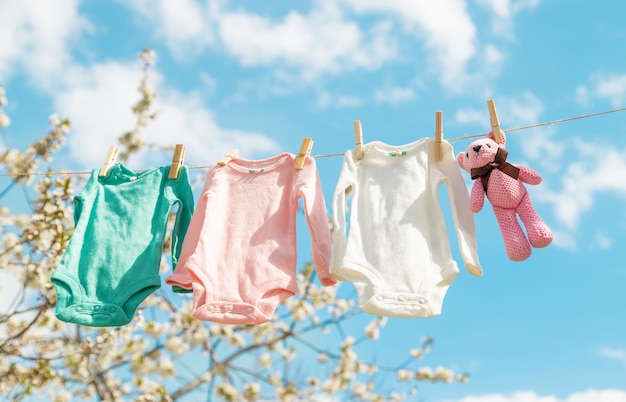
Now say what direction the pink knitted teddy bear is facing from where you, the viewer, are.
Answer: facing the viewer

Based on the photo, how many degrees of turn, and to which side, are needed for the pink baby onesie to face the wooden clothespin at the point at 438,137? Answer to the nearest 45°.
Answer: approximately 45° to its left

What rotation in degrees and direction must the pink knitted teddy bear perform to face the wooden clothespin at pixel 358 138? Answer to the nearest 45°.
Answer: approximately 90° to its right

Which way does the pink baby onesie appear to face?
toward the camera

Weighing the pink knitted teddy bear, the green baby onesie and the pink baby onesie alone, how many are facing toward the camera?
3

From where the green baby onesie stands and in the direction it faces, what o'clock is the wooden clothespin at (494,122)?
The wooden clothespin is roughly at 10 o'clock from the green baby onesie.

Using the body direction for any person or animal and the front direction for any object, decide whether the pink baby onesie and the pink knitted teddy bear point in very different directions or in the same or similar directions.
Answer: same or similar directions

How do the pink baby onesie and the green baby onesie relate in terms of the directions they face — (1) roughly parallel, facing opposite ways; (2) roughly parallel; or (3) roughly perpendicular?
roughly parallel

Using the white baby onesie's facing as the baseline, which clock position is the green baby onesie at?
The green baby onesie is roughly at 3 o'clock from the white baby onesie.

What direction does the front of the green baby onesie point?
toward the camera

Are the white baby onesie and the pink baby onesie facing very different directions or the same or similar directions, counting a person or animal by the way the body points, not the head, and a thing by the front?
same or similar directions

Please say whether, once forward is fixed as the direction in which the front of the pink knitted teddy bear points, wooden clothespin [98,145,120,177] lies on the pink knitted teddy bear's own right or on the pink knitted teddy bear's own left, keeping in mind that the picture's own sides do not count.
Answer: on the pink knitted teddy bear's own right

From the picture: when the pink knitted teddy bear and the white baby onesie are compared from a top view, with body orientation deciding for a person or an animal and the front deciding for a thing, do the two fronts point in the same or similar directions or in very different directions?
same or similar directions

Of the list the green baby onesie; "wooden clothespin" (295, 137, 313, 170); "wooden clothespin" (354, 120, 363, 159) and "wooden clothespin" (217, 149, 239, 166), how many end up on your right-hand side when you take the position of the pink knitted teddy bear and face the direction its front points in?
4
